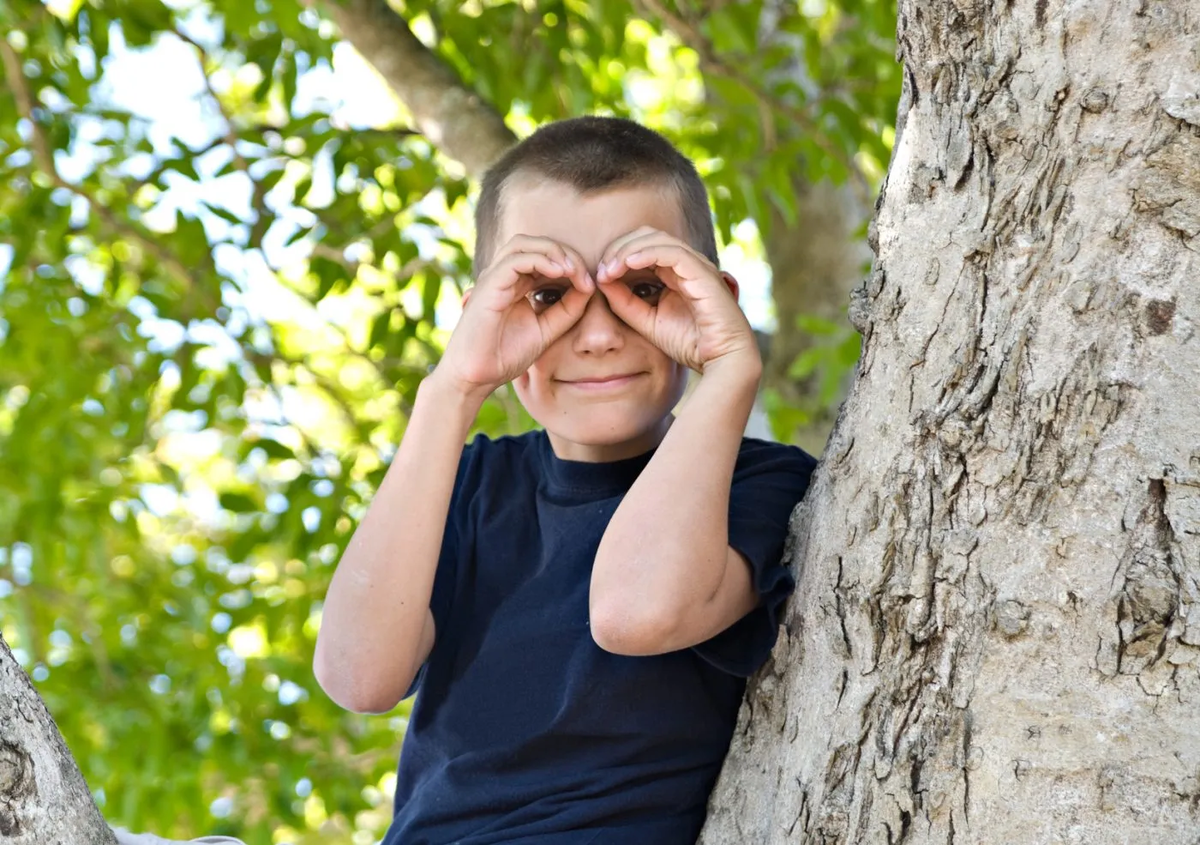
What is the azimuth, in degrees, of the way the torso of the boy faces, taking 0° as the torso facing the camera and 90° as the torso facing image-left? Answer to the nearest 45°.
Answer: approximately 0°

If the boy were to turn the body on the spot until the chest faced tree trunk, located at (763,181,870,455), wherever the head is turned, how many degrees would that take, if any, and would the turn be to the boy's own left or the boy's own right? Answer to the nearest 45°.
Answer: approximately 180°

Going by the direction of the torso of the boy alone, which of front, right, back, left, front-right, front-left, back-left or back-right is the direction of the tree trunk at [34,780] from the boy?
front-right
